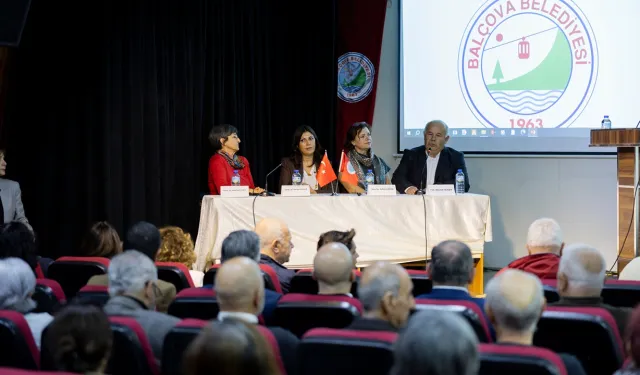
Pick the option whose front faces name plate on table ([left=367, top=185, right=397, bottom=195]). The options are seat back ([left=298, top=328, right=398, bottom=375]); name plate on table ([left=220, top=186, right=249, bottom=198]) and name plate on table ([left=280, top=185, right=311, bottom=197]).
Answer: the seat back

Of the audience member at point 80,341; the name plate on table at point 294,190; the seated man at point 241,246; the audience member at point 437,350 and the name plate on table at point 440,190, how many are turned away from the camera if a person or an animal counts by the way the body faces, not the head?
3

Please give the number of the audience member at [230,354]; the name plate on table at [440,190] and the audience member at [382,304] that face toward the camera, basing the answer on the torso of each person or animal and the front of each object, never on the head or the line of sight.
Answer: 1

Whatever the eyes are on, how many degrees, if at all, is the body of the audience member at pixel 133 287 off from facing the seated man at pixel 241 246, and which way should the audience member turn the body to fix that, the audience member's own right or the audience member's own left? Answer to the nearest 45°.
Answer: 0° — they already face them

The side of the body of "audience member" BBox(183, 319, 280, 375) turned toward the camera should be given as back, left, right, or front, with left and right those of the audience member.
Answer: back

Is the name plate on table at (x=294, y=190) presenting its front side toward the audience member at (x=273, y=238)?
yes

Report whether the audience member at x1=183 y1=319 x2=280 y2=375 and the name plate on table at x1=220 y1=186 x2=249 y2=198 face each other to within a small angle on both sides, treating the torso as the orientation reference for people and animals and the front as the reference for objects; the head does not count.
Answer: yes

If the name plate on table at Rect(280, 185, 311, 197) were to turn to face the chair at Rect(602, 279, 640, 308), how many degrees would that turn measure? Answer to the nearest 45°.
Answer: approximately 45° to its left

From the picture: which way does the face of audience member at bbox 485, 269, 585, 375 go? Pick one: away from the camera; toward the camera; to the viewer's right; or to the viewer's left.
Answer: away from the camera

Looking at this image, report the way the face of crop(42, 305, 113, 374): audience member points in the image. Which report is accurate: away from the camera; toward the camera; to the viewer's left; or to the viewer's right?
away from the camera

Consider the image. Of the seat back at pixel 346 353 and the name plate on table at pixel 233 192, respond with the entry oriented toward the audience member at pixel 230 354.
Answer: the name plate on table

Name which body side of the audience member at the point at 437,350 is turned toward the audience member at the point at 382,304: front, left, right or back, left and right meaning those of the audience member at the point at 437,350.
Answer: front

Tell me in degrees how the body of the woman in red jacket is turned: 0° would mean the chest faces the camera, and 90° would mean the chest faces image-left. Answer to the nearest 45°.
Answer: approximately 315°

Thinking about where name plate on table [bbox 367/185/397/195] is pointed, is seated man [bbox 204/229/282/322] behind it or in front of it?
in front

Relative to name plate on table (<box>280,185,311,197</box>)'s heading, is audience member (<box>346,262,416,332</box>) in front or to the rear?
in front

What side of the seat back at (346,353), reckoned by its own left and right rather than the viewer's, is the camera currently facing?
back
